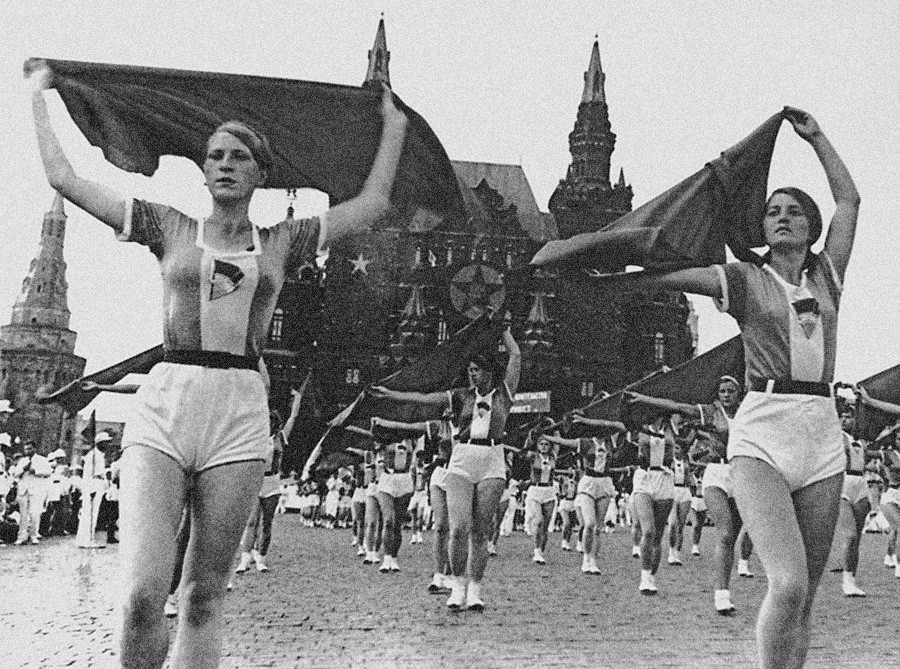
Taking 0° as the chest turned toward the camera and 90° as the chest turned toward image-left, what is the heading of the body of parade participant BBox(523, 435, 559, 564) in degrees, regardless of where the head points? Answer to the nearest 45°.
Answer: approximately 0°

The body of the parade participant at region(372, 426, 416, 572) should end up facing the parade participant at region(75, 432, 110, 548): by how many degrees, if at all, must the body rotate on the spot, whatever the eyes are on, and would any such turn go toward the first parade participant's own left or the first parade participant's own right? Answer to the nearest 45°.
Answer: approximately 135° to the first parade participant's own right

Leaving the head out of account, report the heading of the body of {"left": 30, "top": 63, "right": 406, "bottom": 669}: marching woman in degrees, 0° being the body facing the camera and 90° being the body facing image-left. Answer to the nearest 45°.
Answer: approximately 0°

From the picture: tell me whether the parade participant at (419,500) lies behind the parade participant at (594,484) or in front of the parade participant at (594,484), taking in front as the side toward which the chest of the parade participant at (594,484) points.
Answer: behind

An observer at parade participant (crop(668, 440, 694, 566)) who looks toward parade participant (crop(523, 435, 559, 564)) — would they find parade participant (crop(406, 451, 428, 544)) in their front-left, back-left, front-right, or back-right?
front-right

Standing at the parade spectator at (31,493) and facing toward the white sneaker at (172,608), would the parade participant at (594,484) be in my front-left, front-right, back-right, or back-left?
front-left

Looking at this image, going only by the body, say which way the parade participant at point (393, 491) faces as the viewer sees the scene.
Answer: toward the camera

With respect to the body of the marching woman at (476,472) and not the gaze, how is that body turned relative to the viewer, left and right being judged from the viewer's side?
facing the viewer
